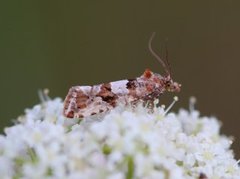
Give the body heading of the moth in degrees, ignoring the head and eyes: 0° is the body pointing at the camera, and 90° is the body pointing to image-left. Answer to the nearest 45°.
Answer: approximately 270°
